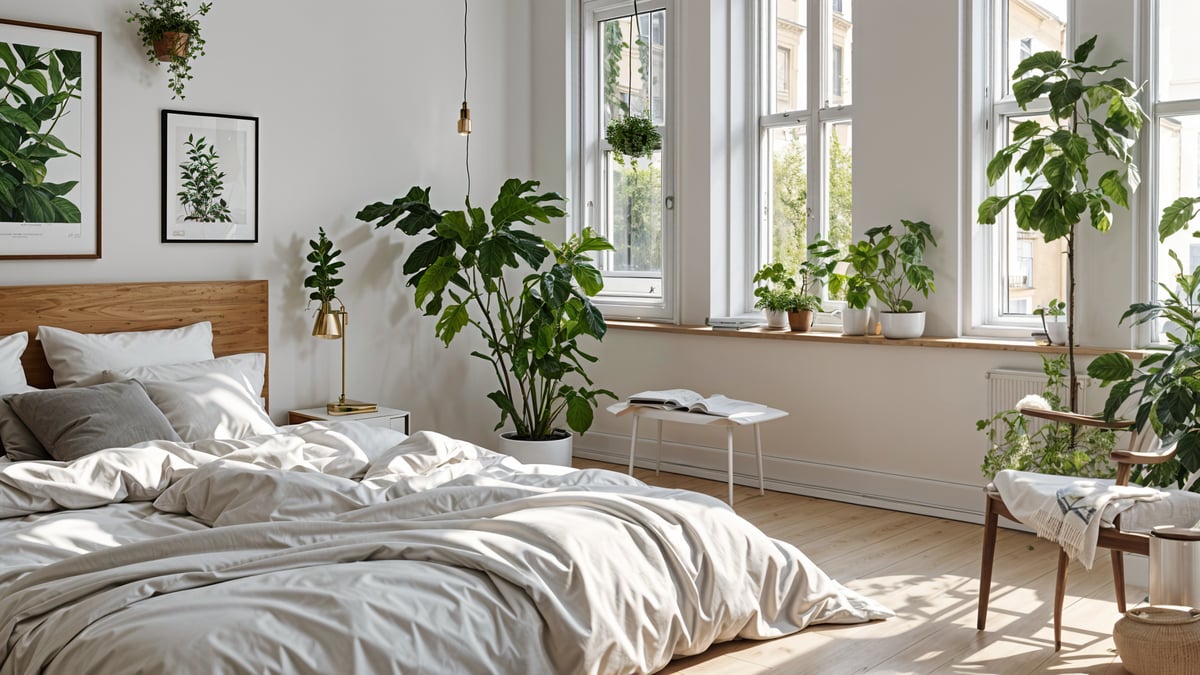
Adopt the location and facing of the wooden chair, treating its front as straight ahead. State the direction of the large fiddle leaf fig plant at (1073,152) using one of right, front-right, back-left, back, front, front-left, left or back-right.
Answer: back-right

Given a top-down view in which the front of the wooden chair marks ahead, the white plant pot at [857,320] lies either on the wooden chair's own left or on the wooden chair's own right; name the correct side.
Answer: on the wooden chair's own right

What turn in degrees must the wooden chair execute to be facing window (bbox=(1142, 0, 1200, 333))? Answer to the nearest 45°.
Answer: approximately 135° to its right

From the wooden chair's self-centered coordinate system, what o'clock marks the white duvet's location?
The white duvet is roughly at 12 o'clock from the wooden chair.

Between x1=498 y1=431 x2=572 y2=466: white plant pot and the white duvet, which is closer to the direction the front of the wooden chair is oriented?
the white duvet

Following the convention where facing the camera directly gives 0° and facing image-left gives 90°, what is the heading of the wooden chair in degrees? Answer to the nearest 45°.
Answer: approximately 45°

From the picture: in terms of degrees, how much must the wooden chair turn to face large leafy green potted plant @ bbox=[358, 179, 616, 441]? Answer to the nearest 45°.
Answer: approximately 90° to its right

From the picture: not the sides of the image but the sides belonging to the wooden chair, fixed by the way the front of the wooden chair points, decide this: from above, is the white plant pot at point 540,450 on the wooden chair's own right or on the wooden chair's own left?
on the wooden chair's own right

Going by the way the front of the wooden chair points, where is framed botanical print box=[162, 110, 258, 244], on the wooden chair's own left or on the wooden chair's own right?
on the wooden chair's own right

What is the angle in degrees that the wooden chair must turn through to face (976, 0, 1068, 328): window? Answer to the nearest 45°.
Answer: approximately 135° to its right
